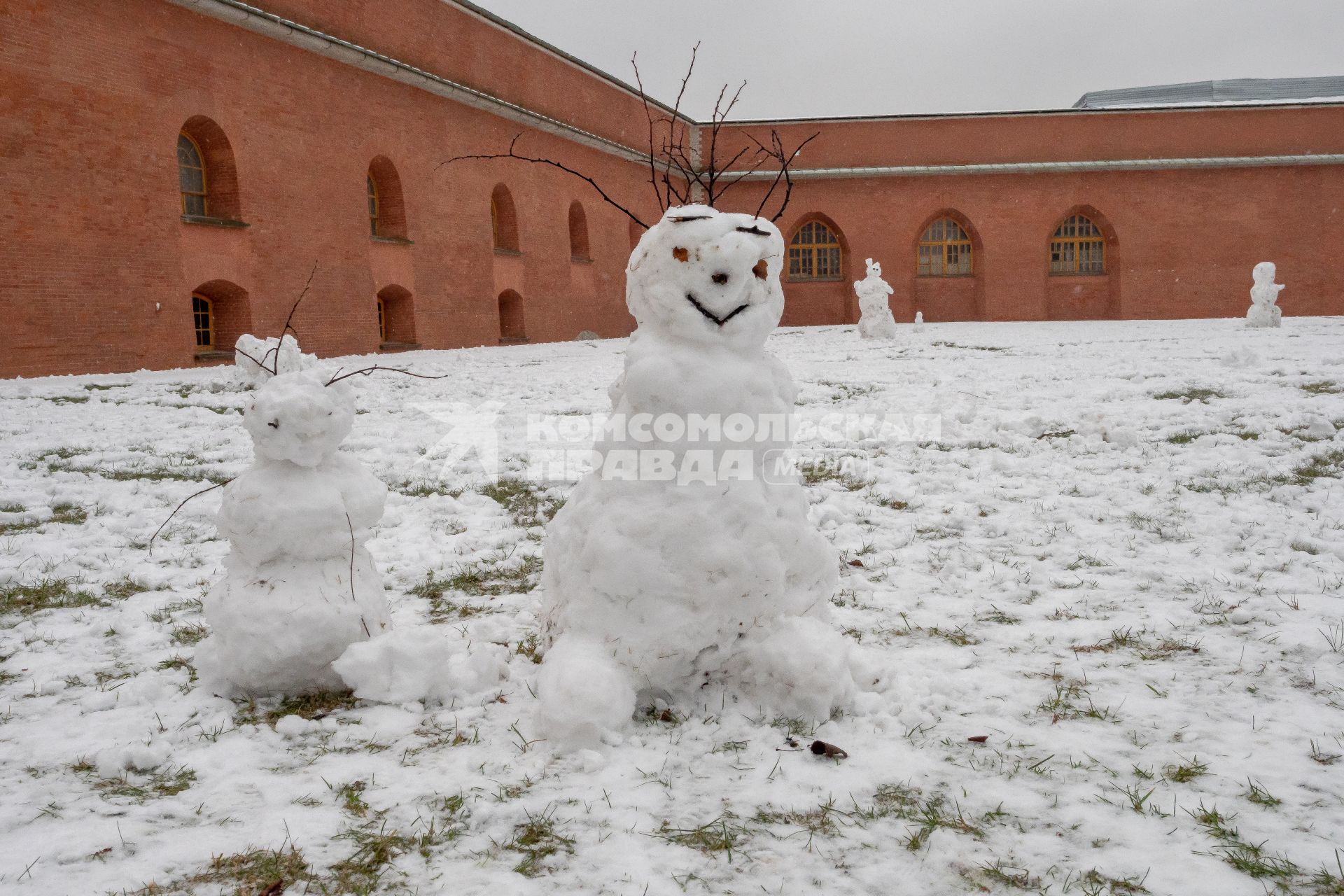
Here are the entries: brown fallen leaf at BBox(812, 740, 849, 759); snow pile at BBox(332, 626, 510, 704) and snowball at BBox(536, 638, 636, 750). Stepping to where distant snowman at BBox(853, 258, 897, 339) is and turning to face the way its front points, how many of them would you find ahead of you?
3

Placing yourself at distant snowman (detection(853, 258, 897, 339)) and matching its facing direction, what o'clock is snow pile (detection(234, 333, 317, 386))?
The snow pile is roughly at 1 o'clock from the distant snowman.

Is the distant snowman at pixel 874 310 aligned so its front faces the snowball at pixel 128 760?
yes

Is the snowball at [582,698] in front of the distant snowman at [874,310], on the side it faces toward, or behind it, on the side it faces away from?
in front

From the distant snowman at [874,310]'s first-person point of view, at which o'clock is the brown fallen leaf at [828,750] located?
The brown fallen leaf is roughly at 12 o'clock from the distant snowman.

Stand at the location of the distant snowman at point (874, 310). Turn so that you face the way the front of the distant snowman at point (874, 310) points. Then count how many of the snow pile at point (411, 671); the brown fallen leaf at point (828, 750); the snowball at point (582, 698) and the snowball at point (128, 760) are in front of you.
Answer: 4

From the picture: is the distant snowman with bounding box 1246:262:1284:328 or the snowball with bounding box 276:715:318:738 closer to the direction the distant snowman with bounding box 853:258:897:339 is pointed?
the snowball

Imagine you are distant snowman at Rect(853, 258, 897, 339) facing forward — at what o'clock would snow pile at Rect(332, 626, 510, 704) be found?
The snow pile is roughly at 12 o'clock from the distant snowman.

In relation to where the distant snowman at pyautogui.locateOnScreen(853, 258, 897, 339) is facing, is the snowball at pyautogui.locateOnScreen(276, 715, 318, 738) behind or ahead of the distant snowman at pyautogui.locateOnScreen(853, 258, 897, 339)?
ahead

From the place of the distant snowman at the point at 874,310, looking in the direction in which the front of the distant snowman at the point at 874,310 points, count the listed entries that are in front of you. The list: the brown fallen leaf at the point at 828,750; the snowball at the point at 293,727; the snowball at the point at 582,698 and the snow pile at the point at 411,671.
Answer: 4

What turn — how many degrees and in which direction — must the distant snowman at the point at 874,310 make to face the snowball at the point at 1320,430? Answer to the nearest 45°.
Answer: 0° — it already faces it

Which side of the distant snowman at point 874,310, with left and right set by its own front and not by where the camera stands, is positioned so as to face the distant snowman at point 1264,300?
left

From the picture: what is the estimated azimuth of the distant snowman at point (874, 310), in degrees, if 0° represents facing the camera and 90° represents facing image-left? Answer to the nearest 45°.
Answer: approximately 0°

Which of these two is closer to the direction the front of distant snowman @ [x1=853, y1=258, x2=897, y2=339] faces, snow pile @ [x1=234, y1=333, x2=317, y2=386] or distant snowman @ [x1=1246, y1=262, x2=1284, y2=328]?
the snow pile
